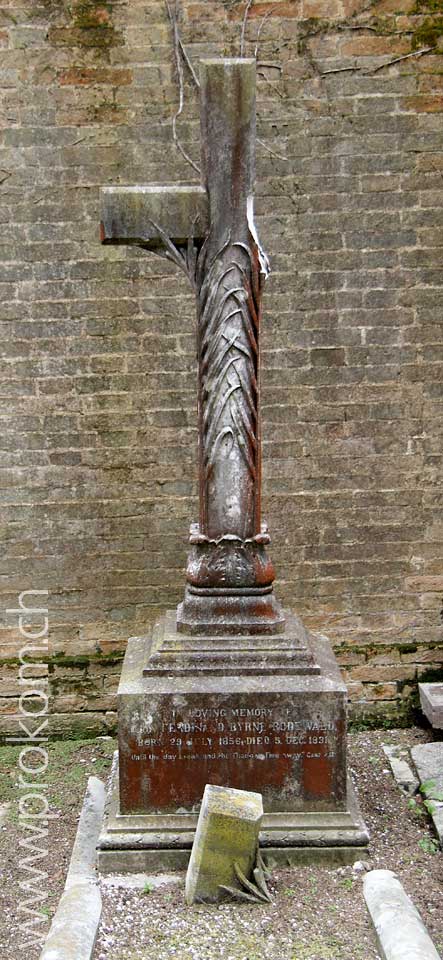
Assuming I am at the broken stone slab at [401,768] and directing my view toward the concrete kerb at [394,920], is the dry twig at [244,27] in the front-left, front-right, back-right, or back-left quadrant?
back-right

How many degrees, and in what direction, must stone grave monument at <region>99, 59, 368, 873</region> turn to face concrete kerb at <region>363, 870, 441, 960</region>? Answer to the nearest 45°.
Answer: approximately 45° to its left

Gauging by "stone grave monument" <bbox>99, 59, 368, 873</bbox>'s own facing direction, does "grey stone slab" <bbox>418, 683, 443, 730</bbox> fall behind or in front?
behind

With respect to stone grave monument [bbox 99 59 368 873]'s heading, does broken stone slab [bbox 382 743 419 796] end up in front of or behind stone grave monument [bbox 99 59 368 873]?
behind

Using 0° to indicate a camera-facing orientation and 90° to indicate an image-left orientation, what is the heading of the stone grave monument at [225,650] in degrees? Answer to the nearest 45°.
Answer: approximately 0°

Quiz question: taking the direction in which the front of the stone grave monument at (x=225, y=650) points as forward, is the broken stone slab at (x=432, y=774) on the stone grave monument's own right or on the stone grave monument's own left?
on the stone grave monument's own left
